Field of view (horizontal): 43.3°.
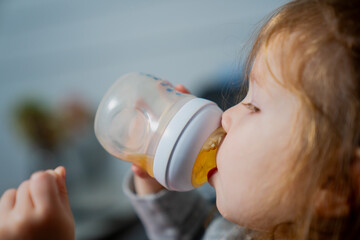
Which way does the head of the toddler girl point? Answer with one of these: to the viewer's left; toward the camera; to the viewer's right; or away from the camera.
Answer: to the viewer's left

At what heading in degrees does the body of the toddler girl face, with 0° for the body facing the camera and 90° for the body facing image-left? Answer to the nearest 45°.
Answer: approximately 90°
